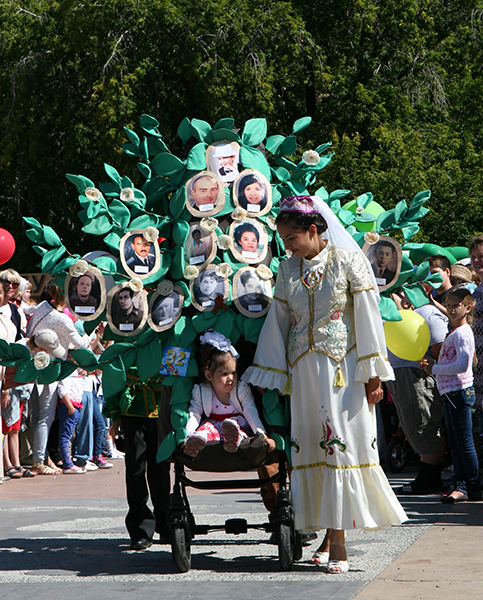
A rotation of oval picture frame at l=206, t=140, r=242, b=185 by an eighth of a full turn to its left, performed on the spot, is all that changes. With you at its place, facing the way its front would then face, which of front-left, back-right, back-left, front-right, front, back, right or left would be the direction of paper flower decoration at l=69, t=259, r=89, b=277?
back-right

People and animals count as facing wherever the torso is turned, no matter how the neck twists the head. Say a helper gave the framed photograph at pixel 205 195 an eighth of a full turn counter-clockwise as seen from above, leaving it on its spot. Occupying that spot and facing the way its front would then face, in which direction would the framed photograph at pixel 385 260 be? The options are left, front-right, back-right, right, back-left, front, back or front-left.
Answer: front-left

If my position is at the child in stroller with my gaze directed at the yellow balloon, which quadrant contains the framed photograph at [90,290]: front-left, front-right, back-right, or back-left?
back-left

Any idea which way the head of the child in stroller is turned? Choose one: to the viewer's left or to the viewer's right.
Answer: to the viewer's right

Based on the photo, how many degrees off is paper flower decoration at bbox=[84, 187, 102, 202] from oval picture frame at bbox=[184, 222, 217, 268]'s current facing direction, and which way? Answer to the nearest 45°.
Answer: approximately 90° to its right

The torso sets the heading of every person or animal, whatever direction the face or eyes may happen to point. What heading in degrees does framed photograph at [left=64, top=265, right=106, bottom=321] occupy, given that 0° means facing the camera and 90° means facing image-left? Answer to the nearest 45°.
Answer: approximately 0°

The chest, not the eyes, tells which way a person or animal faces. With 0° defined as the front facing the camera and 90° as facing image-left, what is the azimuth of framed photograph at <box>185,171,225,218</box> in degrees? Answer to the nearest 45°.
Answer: approximately 0°
